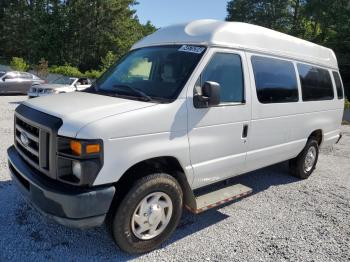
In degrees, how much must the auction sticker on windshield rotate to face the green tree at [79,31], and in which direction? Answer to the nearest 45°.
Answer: approximately 135° to its right

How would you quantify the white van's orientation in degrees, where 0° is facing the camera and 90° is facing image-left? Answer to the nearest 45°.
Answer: approximately 45°

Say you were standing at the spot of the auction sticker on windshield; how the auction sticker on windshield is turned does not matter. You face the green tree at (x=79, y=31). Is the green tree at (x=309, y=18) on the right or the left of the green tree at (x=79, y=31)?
right

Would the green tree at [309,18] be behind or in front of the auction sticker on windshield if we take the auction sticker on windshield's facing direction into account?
behind

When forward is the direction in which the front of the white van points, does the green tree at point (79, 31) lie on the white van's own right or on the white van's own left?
on the white van's own right

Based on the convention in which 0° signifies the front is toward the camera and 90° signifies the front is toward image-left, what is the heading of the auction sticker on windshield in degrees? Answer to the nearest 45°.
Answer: approximately 45°

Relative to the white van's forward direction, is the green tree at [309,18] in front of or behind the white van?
behind

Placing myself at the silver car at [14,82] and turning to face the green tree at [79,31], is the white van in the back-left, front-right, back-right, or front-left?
back-right

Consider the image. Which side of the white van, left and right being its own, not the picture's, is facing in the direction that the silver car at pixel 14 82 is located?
right
